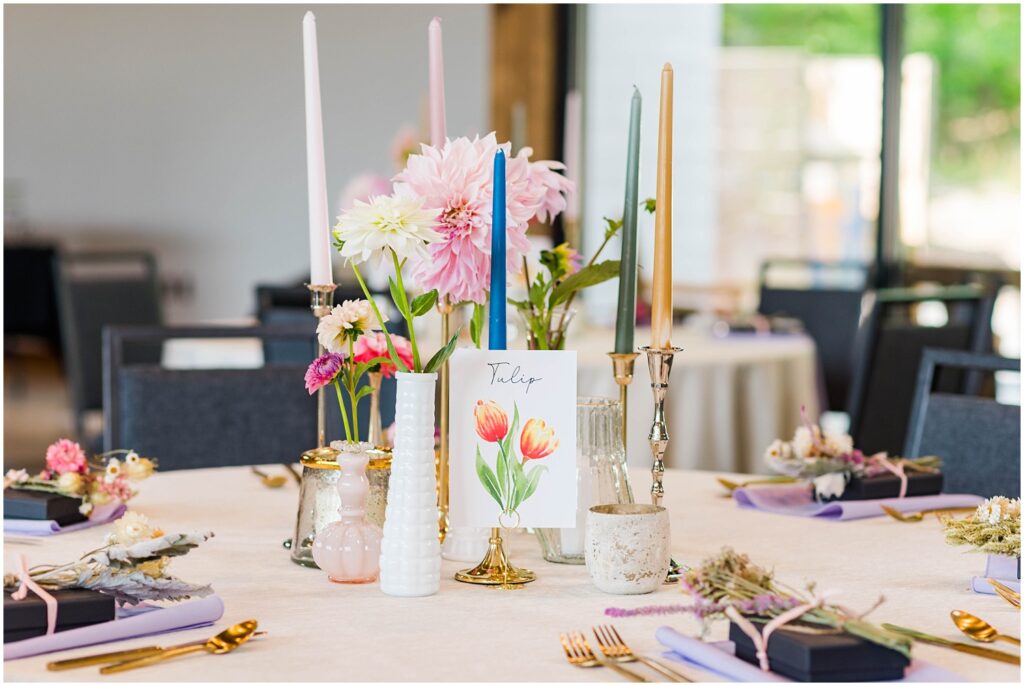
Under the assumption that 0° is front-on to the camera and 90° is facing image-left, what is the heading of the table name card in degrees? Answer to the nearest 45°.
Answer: approximately 0°

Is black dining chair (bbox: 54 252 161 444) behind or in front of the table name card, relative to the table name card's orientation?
behind
